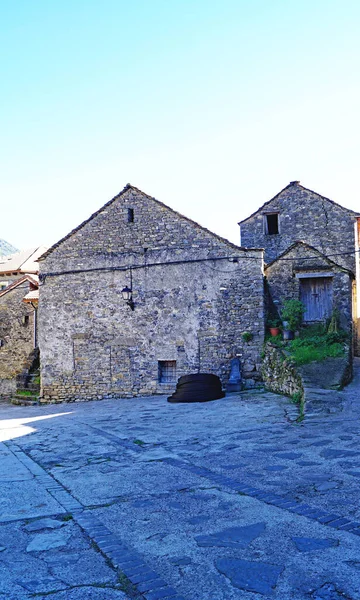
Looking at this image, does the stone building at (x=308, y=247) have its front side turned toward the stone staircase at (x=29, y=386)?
no

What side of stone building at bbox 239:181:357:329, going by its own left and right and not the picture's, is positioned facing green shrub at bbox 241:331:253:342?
front

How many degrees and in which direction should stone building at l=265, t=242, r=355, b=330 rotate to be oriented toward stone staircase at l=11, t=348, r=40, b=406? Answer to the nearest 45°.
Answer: approximately 90° to its right

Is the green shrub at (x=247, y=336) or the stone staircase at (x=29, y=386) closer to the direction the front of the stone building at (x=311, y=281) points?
the green shrub

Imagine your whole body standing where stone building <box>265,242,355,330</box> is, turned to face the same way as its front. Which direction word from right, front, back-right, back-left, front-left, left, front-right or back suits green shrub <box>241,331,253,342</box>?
front-right

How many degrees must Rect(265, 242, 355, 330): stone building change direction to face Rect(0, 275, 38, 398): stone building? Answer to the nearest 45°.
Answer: approximately 90° to its right

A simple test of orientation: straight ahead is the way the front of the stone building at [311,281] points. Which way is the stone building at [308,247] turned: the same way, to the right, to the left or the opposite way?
the same way

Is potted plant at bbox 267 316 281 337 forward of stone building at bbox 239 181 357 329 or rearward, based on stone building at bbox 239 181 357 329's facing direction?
forward

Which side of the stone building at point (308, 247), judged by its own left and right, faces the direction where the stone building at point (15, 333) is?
right

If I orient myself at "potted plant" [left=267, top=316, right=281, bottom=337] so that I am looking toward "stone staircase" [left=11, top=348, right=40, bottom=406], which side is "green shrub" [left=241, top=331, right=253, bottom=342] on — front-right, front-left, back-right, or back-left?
front-left

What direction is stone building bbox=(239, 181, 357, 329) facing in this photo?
toward the camera

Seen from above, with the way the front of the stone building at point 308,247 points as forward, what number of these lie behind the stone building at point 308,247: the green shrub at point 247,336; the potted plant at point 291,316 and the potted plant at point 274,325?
0

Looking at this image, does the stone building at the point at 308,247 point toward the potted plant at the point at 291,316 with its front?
yes

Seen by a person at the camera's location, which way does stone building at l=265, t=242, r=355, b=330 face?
facing the viewer
